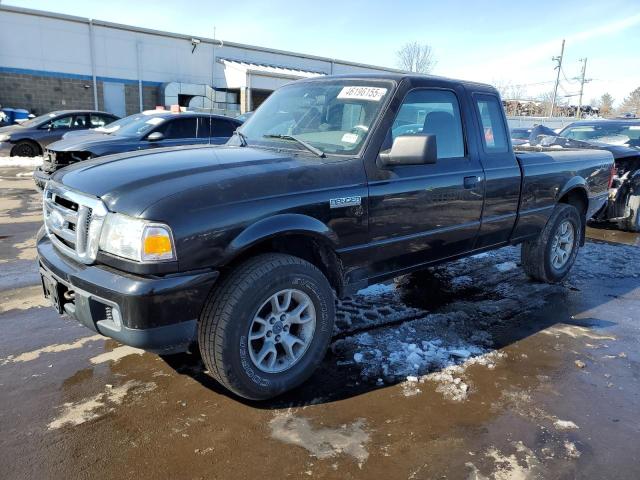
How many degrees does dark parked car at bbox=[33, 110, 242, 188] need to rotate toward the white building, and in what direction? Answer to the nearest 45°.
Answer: approximately 135° to its right

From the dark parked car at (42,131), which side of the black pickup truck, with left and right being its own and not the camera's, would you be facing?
right

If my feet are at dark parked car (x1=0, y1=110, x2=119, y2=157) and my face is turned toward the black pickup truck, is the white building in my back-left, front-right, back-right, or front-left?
back-left

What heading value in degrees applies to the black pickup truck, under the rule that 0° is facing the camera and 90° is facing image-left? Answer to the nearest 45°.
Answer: approximately 45°

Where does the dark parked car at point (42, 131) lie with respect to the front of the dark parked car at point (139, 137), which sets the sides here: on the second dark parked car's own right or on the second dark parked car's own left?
on the second dark parked car's own right

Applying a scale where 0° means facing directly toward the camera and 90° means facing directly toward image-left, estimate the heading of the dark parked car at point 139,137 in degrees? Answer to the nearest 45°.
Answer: approximately 45°

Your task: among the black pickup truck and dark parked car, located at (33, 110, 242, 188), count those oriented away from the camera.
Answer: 0
